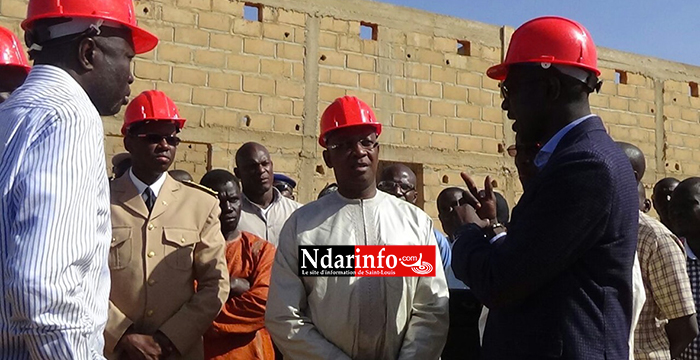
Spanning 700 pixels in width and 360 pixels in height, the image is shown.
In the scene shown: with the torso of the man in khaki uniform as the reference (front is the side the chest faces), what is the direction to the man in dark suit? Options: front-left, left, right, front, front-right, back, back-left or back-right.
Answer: front-left

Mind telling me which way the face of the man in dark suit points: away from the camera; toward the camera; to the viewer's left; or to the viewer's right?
to the viewer's left

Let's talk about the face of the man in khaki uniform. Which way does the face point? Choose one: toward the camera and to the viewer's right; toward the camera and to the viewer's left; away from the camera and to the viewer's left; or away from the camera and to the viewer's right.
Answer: toward the camera and to the viewer's right

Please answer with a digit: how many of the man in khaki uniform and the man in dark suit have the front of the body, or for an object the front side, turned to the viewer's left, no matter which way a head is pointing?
1

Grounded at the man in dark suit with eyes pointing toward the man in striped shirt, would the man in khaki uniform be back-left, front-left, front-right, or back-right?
front-right

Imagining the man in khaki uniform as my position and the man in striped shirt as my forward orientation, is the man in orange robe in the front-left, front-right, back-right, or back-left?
back-left

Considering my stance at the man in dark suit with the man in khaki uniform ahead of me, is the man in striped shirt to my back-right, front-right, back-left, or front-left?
front-left

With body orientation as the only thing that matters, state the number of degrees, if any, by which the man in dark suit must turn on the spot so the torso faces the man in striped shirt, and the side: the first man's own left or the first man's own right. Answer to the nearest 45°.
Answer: approximately 45° to the first man's own left

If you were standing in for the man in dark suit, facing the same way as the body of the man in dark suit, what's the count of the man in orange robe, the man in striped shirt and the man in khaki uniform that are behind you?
0

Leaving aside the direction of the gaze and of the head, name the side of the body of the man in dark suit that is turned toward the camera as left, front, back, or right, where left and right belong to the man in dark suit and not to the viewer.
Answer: left

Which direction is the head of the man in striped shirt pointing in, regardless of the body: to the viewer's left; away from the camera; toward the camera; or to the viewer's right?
to the viewer's right

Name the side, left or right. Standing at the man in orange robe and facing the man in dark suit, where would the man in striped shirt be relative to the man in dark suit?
right

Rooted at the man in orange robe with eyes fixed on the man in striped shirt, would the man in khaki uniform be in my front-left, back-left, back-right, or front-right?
front-right

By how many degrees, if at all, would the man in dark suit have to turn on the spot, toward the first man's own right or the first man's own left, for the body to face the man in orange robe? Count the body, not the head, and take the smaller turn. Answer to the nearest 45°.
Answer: approximately 45° to the first man's own right

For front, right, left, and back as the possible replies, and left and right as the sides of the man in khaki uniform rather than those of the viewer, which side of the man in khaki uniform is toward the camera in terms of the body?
front
